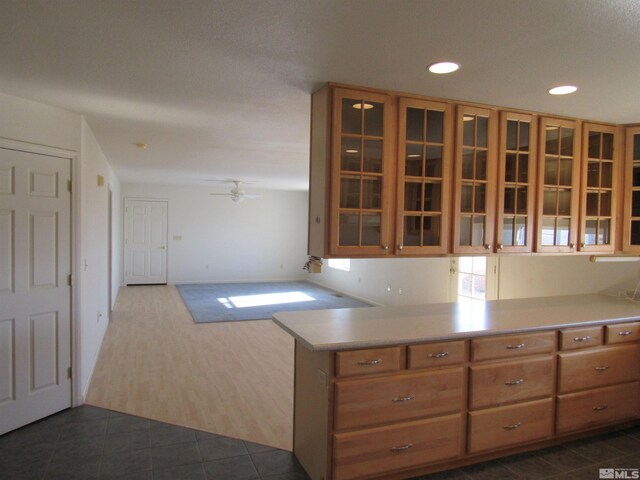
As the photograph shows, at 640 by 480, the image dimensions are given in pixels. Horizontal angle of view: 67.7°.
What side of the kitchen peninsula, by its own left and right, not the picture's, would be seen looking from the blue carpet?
back

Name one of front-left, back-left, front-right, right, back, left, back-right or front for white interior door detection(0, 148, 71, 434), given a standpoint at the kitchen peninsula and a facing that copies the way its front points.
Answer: back-right

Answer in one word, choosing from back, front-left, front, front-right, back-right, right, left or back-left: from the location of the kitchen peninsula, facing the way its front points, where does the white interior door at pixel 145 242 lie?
back

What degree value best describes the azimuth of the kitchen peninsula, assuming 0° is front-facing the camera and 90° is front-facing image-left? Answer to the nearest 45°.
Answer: approximately 315°
